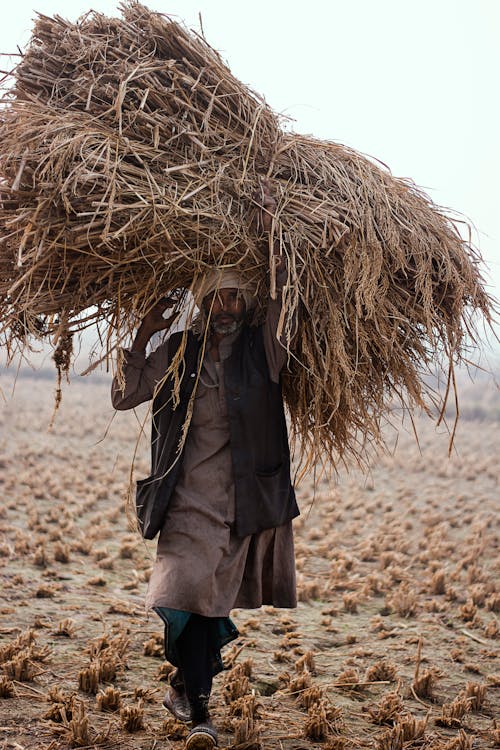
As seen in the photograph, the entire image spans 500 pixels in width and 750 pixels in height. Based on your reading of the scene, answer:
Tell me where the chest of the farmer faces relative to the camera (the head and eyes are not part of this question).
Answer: toward the camera
